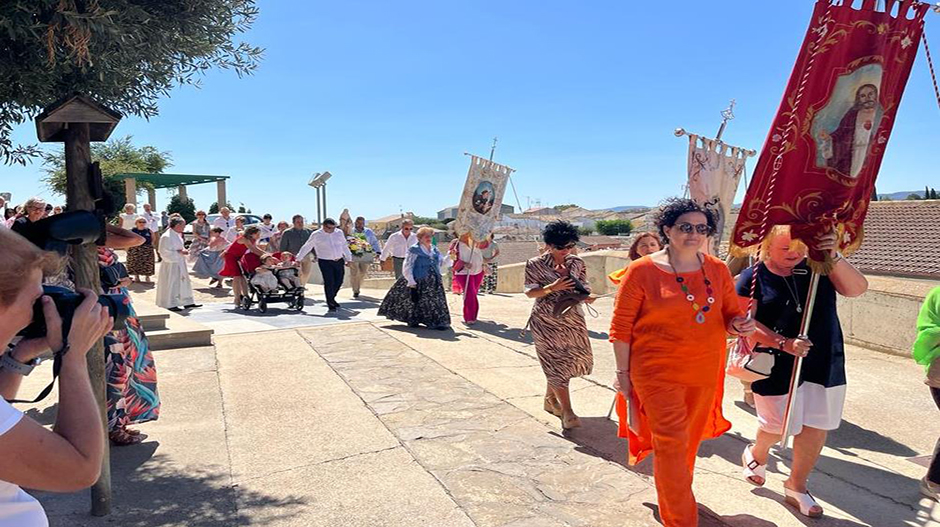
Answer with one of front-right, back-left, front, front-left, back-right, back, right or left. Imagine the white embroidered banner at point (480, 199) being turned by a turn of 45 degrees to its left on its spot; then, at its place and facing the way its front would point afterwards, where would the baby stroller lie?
back-right

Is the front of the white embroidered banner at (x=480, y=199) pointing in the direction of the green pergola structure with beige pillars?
no

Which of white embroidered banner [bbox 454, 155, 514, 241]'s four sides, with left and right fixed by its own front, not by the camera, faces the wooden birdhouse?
front

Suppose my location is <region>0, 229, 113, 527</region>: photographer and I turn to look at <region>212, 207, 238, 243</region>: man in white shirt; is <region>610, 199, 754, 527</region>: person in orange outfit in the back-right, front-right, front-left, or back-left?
front-right

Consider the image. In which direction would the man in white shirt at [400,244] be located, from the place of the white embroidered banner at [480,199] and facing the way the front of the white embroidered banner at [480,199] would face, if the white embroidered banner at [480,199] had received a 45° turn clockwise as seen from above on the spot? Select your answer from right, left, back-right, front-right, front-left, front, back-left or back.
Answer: right

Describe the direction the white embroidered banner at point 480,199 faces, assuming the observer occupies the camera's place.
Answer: facing the viewer

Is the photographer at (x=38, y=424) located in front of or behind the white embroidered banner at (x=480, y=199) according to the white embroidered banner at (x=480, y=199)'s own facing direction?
in front

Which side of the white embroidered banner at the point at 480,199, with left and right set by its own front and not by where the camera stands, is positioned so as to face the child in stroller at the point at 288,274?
right

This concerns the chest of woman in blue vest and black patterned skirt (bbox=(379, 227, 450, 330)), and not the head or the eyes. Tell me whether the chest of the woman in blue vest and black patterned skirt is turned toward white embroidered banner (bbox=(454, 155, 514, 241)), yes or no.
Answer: no

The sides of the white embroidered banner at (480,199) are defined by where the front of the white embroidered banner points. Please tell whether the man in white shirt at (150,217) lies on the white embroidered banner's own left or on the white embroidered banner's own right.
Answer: on the white embroidered banner's own right

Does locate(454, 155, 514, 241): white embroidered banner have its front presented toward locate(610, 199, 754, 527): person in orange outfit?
yes

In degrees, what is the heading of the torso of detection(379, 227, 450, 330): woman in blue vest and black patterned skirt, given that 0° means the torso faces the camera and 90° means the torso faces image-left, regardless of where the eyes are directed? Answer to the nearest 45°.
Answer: approximately 315°

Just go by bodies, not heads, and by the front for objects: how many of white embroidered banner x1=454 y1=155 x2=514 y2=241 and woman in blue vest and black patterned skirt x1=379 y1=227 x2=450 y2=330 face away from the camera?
0

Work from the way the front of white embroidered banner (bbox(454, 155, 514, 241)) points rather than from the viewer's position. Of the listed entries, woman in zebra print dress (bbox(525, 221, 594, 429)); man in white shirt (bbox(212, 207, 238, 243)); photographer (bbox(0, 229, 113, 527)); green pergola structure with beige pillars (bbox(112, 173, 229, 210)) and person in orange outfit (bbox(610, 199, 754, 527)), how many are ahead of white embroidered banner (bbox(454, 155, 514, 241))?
3

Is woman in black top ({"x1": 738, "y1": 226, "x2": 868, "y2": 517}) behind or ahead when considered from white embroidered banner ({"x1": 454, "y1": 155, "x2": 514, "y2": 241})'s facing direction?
ahead

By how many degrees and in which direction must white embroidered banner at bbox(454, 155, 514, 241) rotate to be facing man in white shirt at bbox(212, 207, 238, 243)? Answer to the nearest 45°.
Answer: approximately 135° to its right
